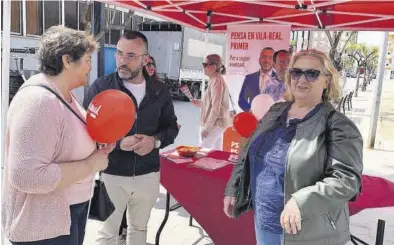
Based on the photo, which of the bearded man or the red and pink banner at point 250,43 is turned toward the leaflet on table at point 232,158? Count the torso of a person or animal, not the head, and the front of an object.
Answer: the red and pink banner

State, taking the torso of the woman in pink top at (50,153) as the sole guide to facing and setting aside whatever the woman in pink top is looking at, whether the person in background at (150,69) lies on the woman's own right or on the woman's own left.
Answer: on the woman's own left

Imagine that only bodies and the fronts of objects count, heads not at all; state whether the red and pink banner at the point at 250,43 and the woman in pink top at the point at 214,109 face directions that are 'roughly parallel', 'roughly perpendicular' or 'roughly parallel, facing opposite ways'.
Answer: roughly perpendicular

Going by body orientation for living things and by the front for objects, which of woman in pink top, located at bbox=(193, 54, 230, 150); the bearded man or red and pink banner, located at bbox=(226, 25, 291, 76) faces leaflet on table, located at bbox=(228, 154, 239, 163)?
the red and pink banner

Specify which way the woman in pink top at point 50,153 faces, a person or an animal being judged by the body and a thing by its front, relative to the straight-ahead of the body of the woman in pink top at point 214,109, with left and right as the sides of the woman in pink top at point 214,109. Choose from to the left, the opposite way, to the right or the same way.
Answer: the opposite way

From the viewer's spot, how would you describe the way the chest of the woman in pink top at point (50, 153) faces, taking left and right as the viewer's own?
facing to the right of the viewer

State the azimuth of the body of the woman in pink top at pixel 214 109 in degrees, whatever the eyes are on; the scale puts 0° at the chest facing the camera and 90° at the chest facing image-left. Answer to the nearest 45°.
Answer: approximately 90°

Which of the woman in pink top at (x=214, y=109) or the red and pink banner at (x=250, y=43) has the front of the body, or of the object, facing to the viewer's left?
the woman in pink top

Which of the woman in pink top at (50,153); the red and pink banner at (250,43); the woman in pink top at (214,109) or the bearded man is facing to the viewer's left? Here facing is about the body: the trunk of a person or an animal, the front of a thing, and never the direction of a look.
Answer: the woman in pink top at (214,109)

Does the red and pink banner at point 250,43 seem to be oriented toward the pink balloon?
yes
